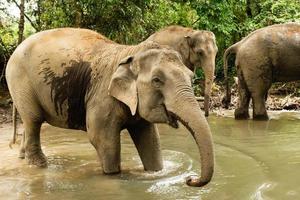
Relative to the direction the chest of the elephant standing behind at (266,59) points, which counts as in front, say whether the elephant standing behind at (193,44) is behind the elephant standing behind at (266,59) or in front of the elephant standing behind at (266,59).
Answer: behind

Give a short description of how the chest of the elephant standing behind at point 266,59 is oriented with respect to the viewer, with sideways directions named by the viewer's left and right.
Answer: facing to the right of the viewer

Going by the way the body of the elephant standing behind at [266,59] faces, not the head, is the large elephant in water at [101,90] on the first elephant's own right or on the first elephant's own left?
on the first elephant's own right
